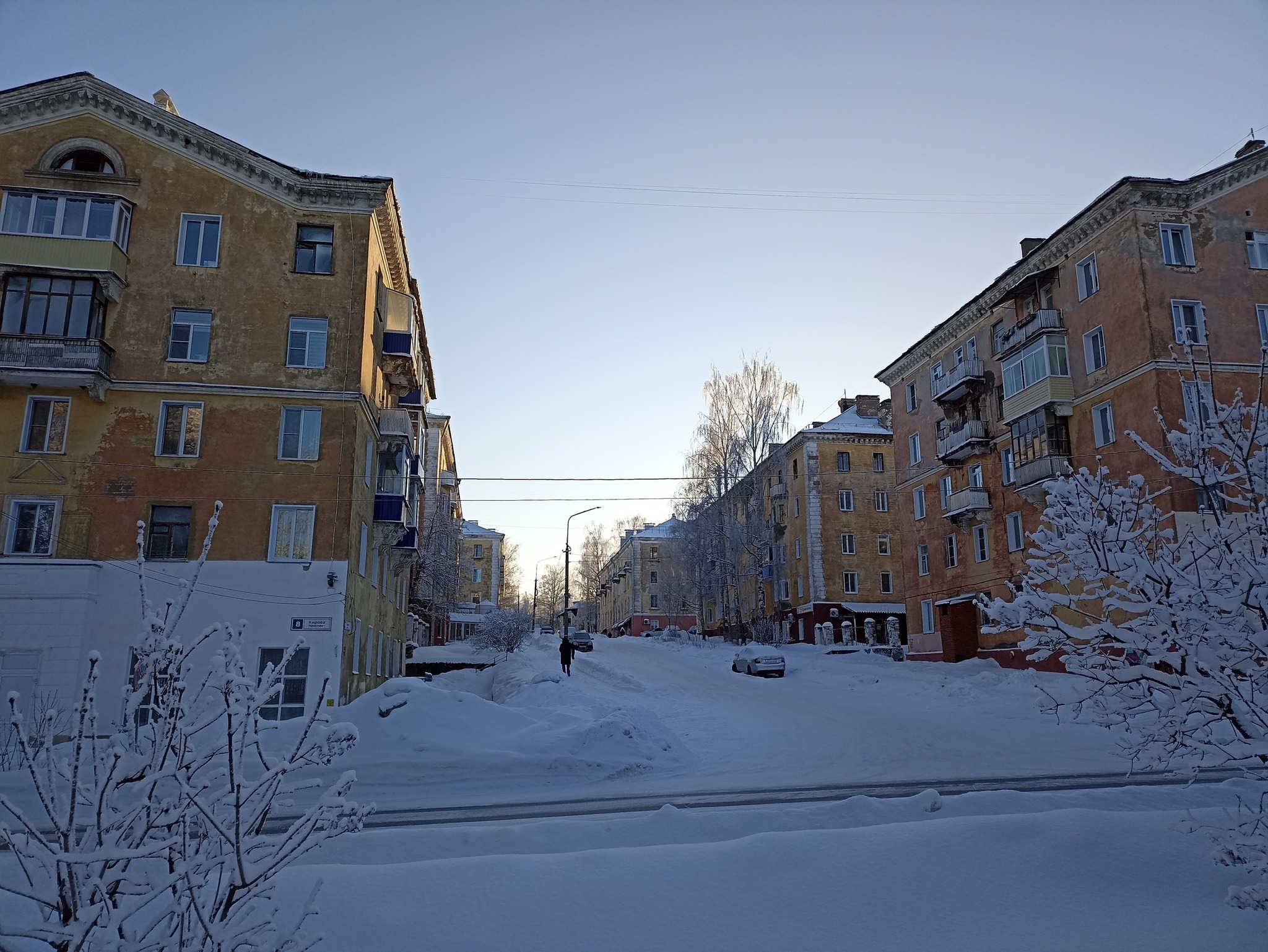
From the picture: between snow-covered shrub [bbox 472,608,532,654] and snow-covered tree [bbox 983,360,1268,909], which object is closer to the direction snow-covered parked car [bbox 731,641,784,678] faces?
the snow-covered shrub

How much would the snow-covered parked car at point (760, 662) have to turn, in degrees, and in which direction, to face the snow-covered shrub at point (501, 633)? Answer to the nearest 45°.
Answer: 0° — it already faces it

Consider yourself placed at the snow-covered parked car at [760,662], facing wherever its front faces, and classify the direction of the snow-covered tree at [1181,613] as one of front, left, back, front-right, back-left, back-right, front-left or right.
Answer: back-left

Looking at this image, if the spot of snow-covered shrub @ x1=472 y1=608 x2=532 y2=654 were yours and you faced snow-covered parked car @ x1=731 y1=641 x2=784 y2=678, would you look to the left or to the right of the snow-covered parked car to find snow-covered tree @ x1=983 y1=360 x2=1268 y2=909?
right
